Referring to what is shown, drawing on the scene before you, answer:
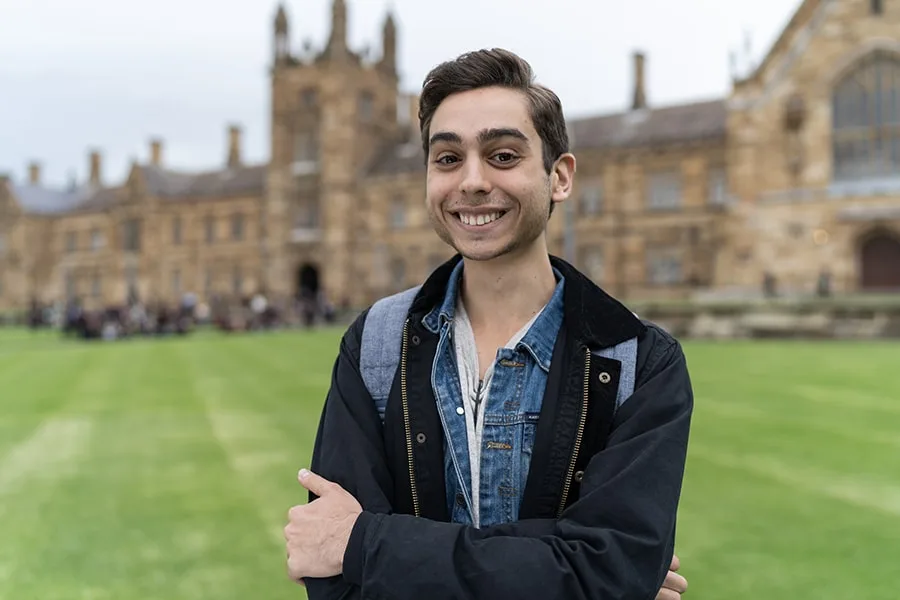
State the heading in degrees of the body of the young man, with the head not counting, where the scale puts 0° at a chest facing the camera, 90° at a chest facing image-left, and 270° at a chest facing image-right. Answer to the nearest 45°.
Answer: approximately 0°

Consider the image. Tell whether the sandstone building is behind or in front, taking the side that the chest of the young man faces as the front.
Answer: behind
